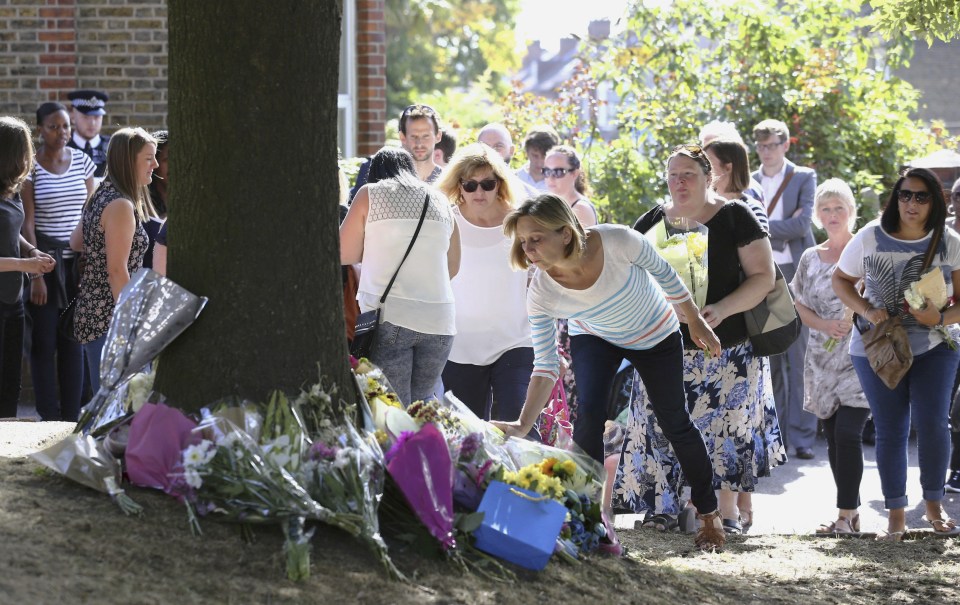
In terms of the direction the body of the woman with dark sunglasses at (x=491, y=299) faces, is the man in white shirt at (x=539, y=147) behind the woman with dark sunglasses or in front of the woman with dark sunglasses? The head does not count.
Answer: behind

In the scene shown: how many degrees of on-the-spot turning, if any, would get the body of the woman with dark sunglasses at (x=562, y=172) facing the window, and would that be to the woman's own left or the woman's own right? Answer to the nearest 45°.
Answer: approximately 90° to the woman's own right

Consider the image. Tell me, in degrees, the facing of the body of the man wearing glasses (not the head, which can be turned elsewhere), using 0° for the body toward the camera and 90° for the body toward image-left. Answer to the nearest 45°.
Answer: approximately 45°

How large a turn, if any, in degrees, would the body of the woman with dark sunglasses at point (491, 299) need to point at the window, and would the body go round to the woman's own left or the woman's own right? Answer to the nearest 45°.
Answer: approximately 180°

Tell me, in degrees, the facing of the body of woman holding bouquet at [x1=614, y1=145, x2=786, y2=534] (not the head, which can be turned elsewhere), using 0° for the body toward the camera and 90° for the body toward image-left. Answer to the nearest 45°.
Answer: approximately 45°

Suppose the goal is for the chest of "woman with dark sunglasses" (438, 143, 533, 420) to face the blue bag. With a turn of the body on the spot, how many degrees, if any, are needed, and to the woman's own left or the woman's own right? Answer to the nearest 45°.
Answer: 0° — they already face it
